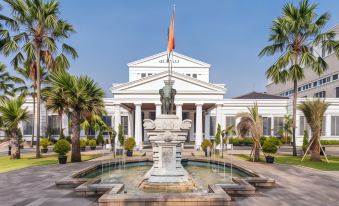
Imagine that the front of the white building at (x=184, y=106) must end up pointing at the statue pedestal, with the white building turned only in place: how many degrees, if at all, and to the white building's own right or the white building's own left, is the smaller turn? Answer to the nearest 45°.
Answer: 0° — it already faces it

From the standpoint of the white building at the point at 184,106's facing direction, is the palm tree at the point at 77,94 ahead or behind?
ahead

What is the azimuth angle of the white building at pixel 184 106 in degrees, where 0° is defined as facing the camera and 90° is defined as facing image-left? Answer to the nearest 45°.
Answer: approximately 0°

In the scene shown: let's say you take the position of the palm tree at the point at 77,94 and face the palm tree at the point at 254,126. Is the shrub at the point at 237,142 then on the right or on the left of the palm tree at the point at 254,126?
left

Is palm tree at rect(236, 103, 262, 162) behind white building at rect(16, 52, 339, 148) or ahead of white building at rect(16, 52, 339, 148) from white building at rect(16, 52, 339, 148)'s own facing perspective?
ahead

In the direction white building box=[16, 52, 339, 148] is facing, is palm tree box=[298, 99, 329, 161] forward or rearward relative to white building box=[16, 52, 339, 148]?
forward
